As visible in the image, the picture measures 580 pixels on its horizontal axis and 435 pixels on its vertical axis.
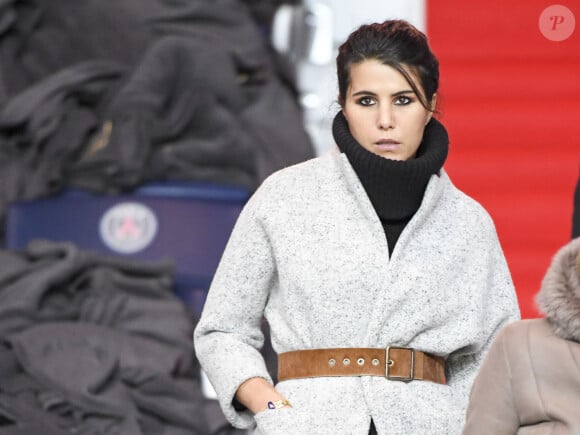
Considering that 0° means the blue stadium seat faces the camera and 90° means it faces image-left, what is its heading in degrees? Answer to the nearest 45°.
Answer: approximately 0°

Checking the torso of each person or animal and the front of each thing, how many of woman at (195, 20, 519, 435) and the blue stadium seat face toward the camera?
2

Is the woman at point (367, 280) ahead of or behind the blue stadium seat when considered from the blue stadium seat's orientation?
ahead

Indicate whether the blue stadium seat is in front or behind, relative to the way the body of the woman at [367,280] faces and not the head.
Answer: behind

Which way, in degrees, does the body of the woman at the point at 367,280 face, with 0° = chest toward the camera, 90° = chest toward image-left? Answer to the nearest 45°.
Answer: approximately 0°
